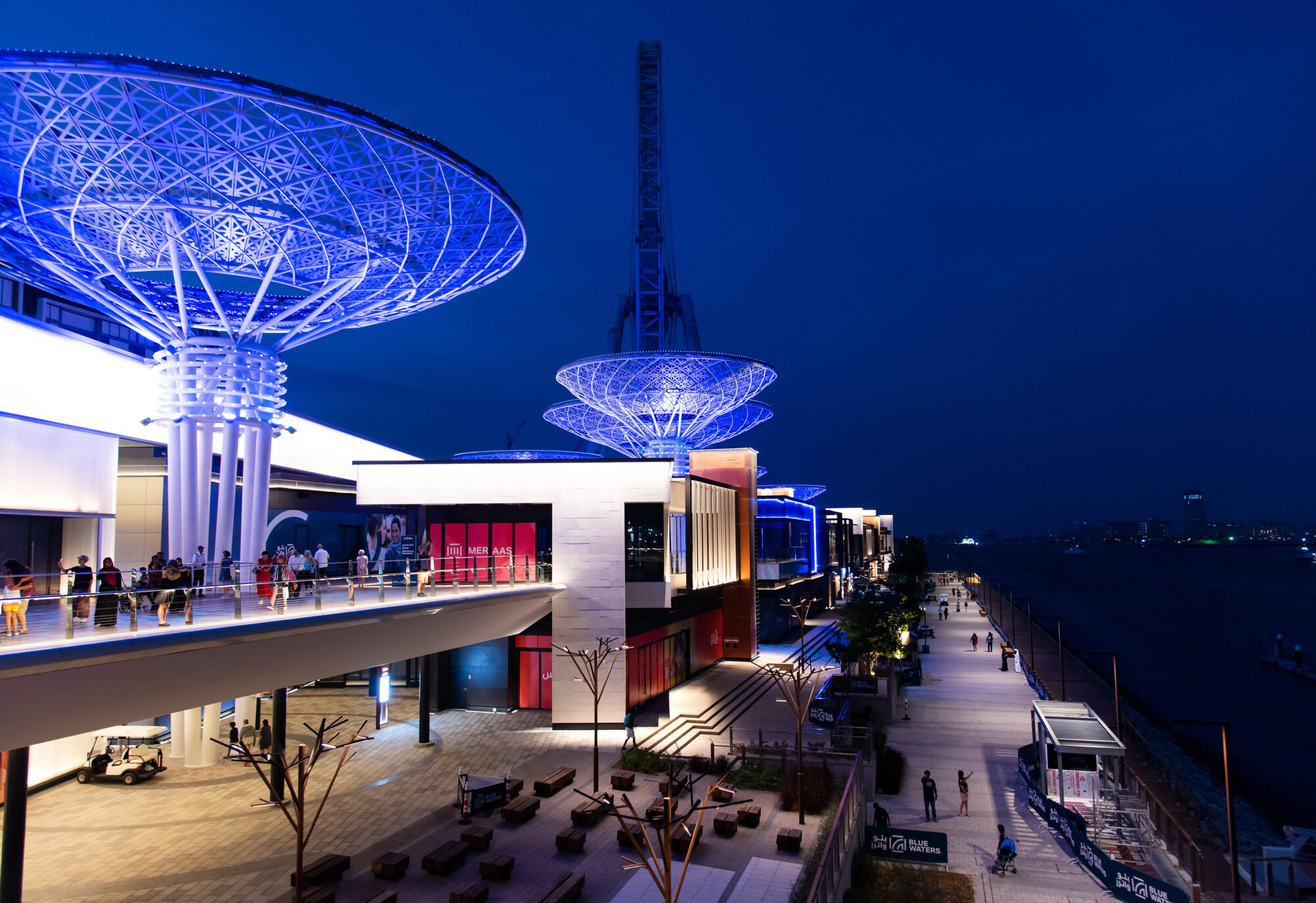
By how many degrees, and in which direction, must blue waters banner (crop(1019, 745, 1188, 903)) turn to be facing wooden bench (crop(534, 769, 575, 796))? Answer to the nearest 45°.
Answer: approximately 45° to its right

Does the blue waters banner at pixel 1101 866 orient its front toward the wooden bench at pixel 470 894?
yes

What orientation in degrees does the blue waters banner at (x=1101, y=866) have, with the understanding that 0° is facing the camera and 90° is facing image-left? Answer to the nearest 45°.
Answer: approximately 45°

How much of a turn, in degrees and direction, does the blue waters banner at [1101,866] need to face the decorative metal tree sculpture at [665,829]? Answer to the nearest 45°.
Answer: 0° — it already faces it

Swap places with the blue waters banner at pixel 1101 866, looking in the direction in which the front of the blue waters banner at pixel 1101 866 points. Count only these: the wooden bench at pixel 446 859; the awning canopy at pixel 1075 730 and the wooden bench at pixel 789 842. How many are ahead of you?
2

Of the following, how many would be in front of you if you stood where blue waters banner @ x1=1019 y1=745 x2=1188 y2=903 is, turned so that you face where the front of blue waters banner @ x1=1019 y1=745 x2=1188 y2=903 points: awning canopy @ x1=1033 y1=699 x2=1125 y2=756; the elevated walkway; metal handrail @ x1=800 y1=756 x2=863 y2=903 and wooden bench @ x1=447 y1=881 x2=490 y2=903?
3

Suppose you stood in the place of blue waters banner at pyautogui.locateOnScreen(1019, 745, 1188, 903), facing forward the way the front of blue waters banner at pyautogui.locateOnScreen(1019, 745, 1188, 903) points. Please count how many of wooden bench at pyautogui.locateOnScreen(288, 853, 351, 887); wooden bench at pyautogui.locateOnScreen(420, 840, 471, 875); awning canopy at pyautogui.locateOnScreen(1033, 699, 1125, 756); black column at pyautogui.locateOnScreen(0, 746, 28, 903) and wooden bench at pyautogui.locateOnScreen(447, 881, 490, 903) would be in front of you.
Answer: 4
